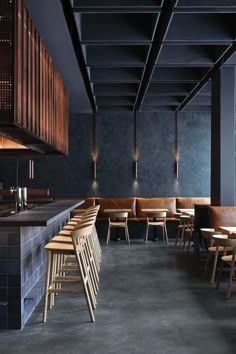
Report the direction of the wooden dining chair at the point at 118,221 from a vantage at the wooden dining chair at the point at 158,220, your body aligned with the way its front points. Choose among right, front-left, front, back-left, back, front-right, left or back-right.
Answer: left

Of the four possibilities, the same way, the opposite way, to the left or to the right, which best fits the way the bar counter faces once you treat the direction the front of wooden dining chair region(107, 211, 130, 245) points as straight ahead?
to the right

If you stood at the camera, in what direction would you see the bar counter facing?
facing to the right of the viewer

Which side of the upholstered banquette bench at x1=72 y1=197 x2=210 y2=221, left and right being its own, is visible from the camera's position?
front

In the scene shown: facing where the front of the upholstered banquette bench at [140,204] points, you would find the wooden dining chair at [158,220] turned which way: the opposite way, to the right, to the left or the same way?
the opposite way

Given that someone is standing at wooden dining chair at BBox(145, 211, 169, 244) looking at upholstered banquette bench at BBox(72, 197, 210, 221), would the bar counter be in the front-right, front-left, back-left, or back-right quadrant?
back-left

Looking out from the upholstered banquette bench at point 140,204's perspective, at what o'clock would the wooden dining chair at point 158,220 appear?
The wooden dining chair is roughly at 11 o'clock from the upholstered banquette bench.

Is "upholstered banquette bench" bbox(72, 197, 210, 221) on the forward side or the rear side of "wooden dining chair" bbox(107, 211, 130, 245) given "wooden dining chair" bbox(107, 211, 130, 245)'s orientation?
on the forward side

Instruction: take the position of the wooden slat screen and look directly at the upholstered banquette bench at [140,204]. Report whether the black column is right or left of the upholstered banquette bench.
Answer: right

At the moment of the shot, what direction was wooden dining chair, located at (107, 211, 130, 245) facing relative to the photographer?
facing away from the viewer

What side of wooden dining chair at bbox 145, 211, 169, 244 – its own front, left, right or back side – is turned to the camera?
back

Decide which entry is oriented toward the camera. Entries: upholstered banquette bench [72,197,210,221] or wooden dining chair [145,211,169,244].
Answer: the upholstered banquette bench

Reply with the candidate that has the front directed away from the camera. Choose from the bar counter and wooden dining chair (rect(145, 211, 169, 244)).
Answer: the wooden dining chair
